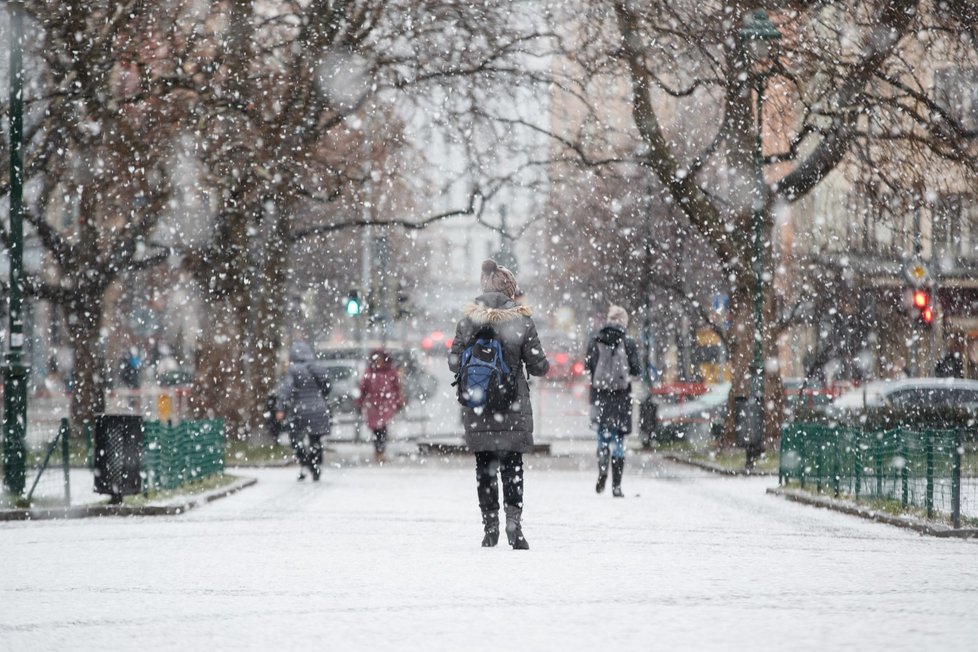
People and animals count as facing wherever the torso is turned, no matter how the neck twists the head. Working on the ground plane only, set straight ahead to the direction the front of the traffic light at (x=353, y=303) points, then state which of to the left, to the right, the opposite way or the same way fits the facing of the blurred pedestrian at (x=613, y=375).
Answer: the opposite way

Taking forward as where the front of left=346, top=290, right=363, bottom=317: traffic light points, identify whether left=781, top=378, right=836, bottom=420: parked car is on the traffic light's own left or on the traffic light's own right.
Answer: on the traffic light's own left

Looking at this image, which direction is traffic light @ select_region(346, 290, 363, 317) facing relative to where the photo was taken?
toward the camera

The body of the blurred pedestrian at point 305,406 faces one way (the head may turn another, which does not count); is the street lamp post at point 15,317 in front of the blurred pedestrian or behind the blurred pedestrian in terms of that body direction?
behind

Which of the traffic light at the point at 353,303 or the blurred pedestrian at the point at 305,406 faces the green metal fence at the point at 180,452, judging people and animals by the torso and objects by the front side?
the traffic light

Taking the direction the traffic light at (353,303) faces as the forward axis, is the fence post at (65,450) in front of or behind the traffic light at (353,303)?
in front

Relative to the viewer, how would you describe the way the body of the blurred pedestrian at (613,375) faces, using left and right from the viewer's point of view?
facing away from the viewer

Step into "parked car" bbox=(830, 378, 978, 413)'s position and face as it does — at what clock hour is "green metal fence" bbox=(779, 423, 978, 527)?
The green metal fence is roughly at 9 o'clock from the parked car.

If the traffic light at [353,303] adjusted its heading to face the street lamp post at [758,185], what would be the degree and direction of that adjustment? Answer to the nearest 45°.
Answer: approximately 45° to its left

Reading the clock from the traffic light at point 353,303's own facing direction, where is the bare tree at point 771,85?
The bare tree is roughly at 11 o'clock from the traffic light.

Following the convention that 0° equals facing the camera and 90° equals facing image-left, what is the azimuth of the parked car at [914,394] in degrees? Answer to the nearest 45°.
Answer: approximately 90°

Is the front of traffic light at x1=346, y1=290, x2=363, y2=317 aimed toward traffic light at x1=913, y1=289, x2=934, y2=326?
no

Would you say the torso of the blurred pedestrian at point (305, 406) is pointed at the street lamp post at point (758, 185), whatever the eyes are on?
no

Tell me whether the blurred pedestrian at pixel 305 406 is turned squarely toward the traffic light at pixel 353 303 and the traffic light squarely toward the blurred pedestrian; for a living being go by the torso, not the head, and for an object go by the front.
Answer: yes

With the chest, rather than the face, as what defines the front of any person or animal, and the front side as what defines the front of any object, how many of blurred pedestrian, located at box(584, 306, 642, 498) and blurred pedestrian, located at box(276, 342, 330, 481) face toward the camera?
0

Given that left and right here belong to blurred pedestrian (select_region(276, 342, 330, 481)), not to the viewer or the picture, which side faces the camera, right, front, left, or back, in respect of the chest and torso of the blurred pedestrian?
back

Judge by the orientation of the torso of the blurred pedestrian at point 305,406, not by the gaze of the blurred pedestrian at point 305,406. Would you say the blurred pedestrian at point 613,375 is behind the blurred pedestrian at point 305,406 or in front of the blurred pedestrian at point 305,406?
behind
